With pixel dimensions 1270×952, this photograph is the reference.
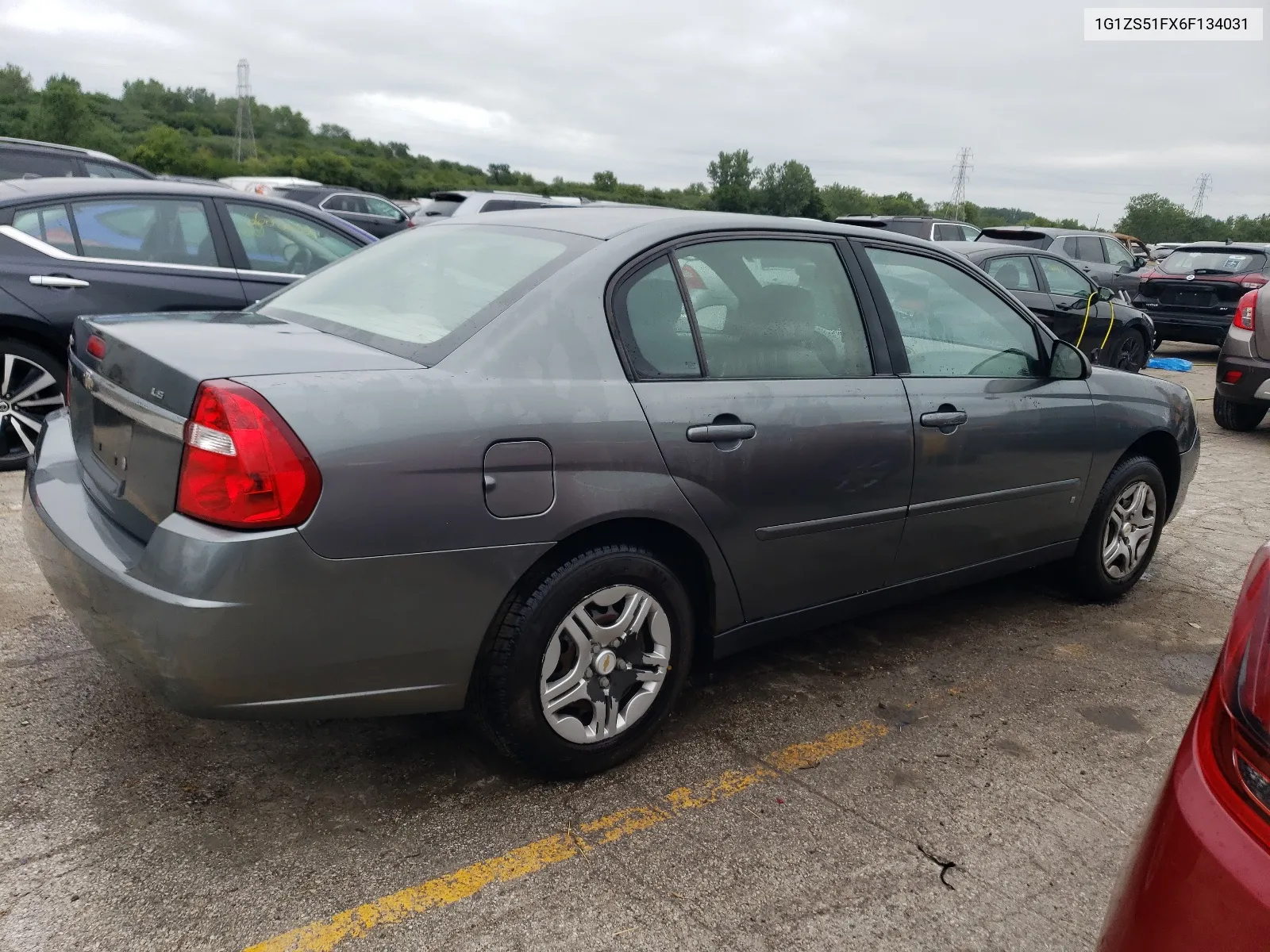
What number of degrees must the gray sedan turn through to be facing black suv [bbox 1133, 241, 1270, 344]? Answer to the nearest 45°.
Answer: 0° — it already faces it

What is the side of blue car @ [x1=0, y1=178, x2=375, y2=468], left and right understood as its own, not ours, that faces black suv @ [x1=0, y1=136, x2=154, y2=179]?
left

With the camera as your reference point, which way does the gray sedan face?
facing away from the viewer and to the right of the viewer

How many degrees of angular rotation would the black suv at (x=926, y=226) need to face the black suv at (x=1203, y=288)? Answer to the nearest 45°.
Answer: approximately 90° to its right

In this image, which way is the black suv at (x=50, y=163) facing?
to the viewer's right

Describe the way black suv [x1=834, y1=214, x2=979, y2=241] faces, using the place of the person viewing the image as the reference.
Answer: facing away from the viewer and to the right of the viewer

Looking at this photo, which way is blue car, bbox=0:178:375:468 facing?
to the viewer's right

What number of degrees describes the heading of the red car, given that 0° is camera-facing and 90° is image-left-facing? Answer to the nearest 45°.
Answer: approximately 225°

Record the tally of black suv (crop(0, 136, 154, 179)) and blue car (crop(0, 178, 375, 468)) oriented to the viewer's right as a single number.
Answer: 2
